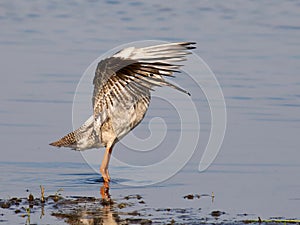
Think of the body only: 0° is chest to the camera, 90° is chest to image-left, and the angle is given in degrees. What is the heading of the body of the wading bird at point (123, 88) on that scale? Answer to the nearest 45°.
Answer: approximately 270°
